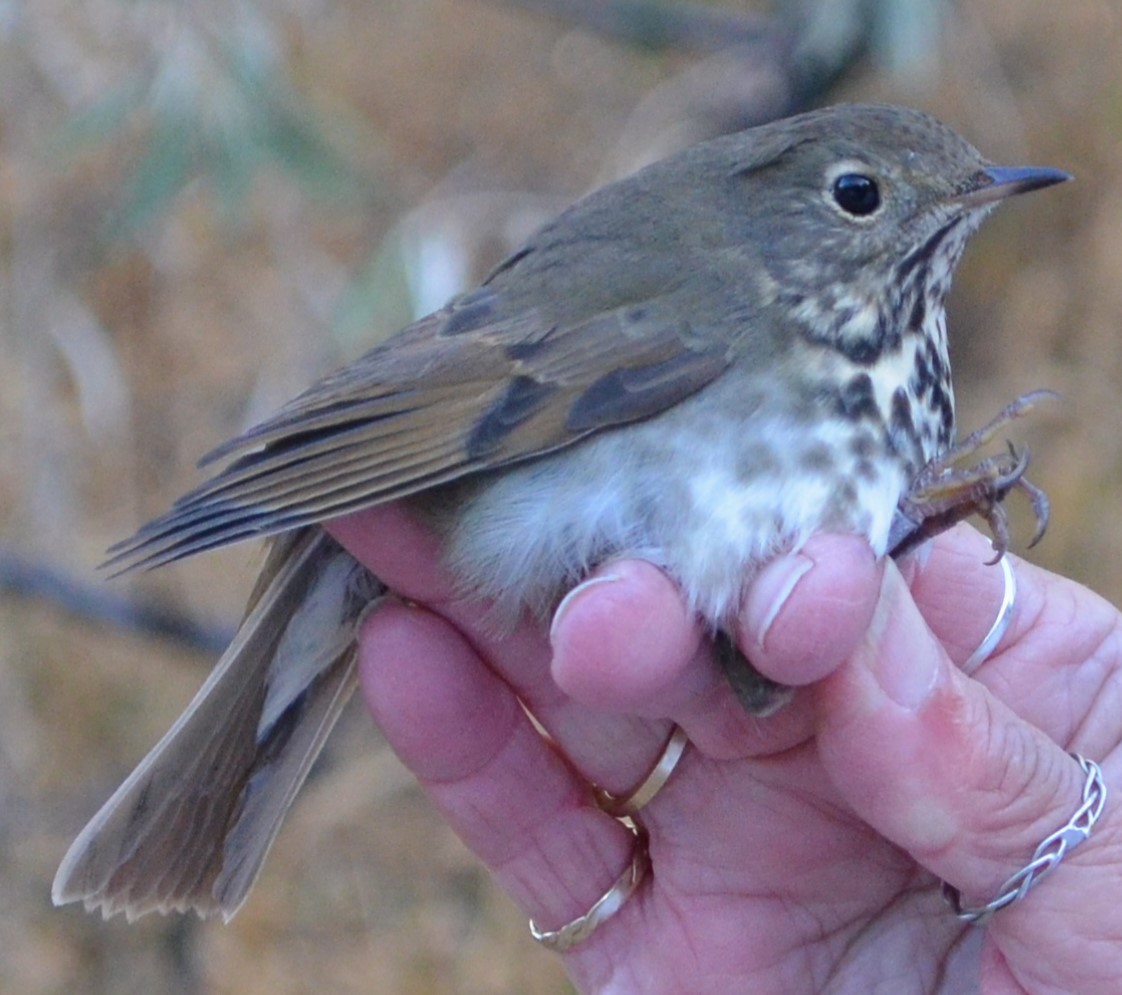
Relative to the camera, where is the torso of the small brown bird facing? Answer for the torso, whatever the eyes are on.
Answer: to the viewer's right
